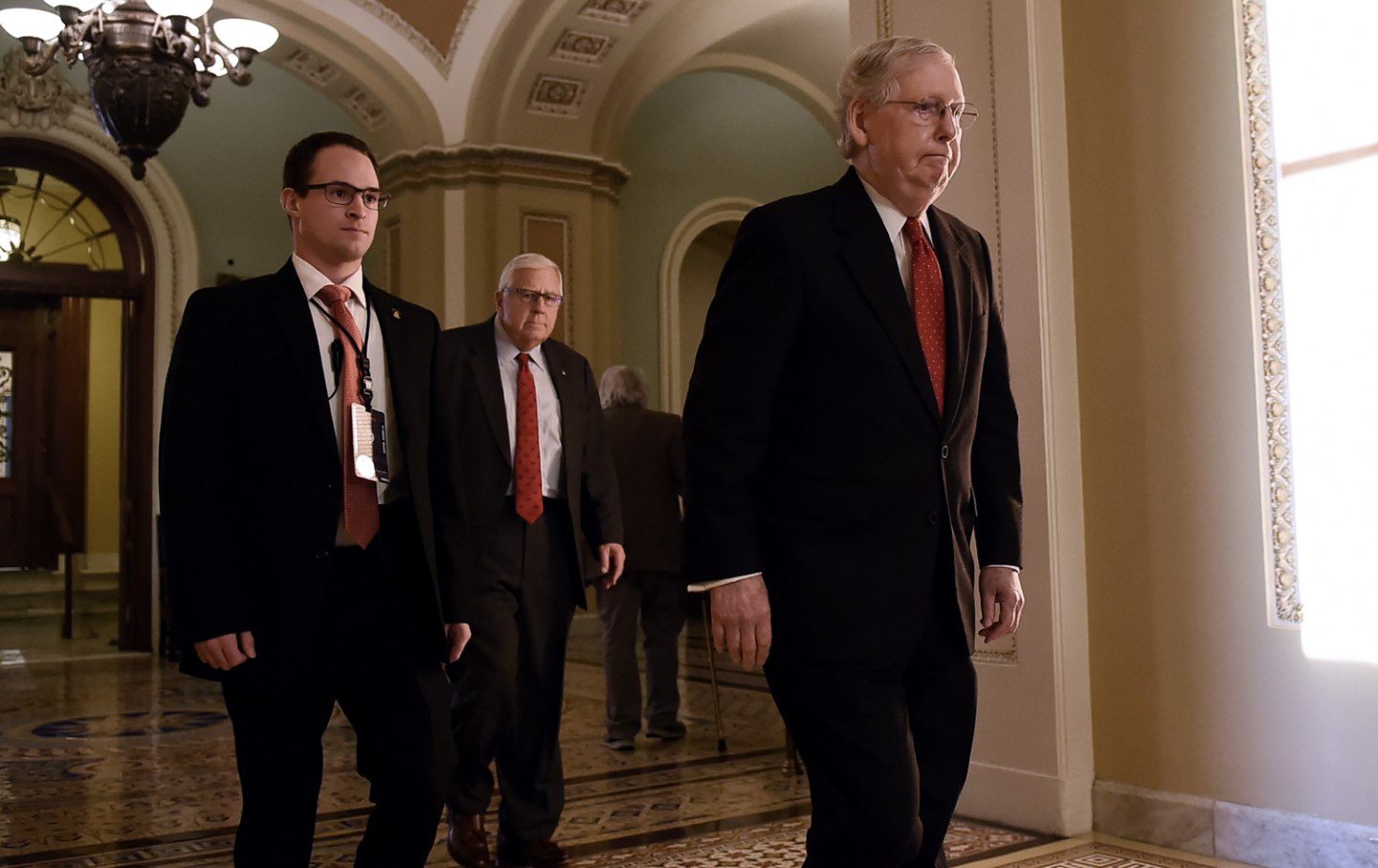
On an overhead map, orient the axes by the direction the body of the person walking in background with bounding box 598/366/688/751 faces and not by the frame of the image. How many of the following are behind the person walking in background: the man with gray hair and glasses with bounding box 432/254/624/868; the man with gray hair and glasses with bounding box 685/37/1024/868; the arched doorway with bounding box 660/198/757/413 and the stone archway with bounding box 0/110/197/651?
2

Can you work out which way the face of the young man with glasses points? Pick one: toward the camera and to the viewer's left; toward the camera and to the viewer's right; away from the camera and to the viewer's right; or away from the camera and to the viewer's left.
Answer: toward the camera and to the viewer's right

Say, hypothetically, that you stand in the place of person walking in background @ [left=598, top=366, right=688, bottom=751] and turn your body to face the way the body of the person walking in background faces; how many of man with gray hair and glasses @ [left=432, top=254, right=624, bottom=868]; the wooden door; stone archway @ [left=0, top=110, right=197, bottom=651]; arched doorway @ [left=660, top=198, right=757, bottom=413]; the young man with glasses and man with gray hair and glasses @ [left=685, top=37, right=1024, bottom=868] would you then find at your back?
3

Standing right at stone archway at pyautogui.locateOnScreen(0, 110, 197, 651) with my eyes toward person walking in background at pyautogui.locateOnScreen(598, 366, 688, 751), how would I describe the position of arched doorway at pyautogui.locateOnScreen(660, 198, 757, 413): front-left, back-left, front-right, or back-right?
front-left

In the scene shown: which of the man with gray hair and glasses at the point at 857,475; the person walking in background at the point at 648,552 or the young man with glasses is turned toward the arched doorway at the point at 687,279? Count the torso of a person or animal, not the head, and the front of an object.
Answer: the person walking in background

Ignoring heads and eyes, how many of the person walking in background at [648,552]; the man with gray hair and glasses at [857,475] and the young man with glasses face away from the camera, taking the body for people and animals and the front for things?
1

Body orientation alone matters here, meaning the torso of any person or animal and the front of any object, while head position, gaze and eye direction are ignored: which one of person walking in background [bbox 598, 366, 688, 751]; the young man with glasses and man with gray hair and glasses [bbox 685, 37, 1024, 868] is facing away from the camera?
the person walking in background

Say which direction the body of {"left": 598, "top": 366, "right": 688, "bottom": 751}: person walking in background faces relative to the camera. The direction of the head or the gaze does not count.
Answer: away from the camera

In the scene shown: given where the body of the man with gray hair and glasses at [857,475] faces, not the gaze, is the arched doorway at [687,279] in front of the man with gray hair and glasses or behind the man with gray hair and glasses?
behind

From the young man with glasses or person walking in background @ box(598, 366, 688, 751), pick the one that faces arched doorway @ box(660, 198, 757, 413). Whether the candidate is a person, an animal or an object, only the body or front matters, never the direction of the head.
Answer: the person walking in background

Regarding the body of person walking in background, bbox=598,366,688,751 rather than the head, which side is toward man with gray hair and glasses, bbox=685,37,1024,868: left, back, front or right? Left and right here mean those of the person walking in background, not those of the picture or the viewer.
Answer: back

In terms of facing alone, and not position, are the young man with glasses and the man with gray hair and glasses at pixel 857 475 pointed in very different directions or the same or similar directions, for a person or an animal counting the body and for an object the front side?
same or similar directions

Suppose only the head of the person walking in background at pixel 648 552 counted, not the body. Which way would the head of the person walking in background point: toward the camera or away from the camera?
away from the camera

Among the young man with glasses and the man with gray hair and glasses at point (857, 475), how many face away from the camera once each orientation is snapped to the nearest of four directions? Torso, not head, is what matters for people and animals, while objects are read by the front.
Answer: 0

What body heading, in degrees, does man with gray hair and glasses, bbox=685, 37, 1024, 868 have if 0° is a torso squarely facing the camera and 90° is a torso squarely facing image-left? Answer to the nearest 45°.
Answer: approximately 315°

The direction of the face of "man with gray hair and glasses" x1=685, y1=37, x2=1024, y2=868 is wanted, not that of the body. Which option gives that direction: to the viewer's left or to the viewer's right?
to the viewer's right

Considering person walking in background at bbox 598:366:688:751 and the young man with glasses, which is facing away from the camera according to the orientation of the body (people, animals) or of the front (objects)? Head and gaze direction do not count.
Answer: the person walking in background
